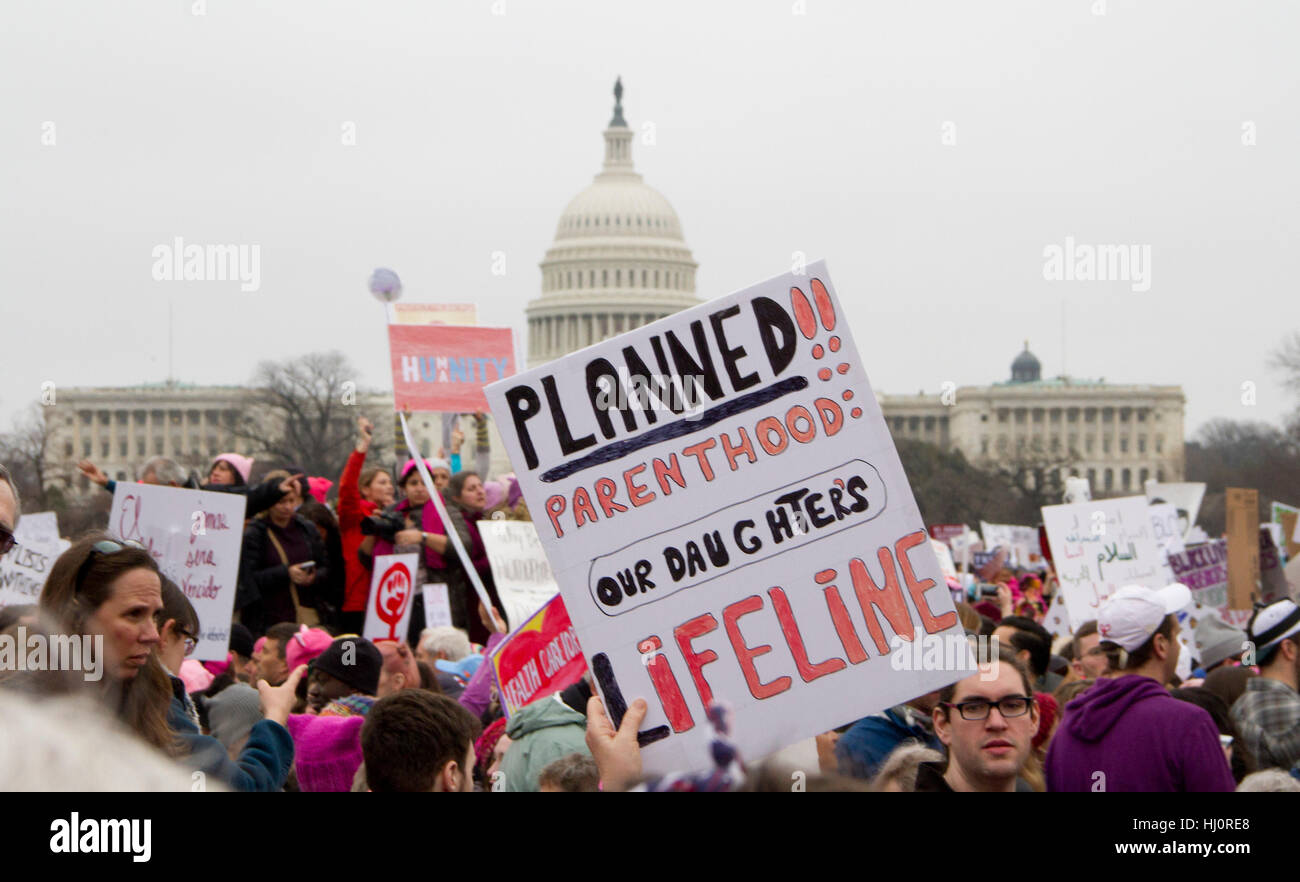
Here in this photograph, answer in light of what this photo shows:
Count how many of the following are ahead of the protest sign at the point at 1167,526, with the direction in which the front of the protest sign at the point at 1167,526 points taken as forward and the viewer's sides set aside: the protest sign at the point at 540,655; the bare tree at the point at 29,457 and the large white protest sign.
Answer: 2

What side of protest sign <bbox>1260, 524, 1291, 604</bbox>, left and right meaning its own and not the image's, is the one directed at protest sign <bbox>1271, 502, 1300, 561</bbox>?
back

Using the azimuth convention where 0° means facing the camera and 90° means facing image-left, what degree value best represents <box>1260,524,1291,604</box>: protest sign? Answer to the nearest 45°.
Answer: approximately 0°

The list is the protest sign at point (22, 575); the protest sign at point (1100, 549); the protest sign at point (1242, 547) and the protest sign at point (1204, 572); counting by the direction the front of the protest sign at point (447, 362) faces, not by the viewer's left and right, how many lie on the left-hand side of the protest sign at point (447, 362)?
3

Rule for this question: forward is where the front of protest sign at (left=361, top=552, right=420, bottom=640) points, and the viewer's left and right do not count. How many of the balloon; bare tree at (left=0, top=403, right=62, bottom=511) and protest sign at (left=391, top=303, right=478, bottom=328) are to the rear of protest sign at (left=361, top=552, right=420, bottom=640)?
3

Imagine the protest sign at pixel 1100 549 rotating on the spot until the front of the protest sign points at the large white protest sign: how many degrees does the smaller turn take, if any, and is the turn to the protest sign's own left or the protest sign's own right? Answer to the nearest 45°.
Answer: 0° — it already faces it
